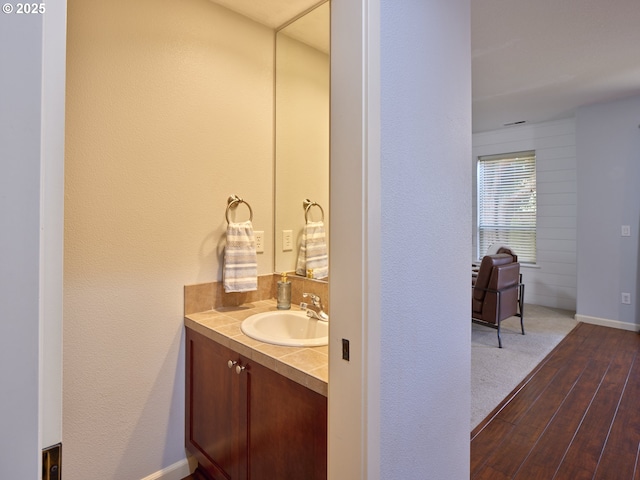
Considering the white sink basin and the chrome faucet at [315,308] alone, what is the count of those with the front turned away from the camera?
0

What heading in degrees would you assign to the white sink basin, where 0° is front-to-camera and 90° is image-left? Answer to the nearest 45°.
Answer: approximately 45°

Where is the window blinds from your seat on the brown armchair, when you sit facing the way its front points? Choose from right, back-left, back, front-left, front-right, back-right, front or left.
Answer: front-right

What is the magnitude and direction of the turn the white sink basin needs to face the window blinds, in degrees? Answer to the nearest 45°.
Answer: approximately 180°

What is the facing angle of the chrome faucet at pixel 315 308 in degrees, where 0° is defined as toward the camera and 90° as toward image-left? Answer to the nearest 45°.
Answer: approximately 45°

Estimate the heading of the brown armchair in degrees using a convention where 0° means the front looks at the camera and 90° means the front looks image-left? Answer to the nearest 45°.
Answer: approximately 135°

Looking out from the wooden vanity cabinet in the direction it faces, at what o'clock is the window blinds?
The window blinds is roughly at 6 o'clock from the wooden vanity cabinet.

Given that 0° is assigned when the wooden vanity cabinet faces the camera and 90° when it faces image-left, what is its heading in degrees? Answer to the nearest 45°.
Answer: approximately 45°
